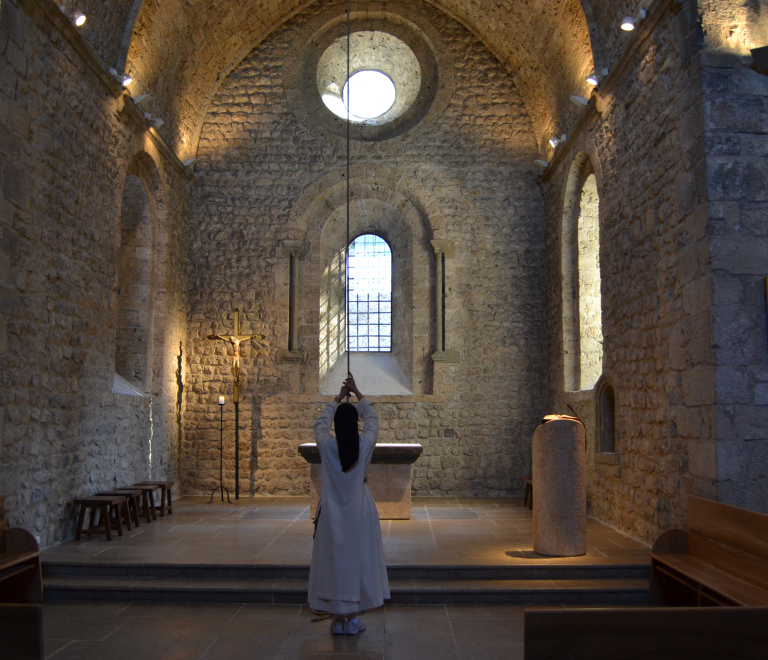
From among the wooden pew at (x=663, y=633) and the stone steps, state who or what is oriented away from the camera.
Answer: the wooden pew

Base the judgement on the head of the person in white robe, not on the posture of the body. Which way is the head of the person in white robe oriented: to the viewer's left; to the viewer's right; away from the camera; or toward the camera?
away from the camera

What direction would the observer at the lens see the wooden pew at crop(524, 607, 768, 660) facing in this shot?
facing away from the viewer

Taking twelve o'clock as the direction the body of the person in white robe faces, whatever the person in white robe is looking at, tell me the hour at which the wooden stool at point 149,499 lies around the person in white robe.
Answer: The wooden stool is roughly at 11 o'clock from the person in white robe.

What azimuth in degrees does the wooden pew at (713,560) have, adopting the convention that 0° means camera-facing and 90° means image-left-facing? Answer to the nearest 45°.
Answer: approximately 45°

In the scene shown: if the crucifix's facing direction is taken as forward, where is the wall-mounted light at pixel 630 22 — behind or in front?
in front

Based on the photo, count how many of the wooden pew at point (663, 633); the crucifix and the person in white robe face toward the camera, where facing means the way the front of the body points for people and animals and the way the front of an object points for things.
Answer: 1

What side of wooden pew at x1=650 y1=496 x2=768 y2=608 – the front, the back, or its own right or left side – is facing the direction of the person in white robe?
front

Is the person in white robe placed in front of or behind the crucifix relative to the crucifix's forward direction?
in front

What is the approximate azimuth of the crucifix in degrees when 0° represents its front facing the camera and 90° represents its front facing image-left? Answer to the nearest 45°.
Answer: approximately 0°

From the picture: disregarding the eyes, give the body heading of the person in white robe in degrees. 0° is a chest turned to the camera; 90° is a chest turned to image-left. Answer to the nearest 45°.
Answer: approximately 180°

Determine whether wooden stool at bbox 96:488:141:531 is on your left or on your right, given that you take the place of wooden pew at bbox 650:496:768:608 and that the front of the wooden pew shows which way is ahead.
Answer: on your right

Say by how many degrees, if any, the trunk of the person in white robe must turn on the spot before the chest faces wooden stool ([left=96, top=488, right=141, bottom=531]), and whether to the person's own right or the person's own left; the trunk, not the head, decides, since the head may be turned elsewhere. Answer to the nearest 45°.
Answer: approximately 45° to the person's own left

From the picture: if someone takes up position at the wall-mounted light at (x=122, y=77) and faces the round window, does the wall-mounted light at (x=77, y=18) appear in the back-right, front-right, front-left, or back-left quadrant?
back-right

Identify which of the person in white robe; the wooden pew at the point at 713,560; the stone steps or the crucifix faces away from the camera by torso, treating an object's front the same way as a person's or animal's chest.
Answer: the person in white robe
